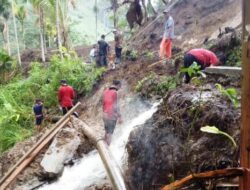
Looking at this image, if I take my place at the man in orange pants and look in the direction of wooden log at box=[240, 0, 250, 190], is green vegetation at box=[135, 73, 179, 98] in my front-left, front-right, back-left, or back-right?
front-right

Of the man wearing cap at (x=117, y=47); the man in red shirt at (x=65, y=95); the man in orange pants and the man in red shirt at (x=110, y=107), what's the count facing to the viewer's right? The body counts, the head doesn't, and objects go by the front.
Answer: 1

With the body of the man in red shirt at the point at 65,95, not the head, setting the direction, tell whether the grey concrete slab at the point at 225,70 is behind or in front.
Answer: behind

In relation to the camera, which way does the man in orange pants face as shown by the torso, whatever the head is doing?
to the viewer's left

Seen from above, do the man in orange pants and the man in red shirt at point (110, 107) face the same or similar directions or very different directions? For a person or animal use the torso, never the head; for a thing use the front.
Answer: very different directions

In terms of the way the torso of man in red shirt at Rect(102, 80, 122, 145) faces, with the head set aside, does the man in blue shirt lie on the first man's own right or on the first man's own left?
on the first man's own left

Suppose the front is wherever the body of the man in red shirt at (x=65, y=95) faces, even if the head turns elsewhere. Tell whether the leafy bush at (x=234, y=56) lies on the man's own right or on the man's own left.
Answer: on the man's own right
